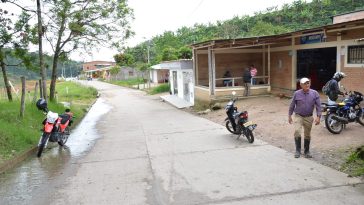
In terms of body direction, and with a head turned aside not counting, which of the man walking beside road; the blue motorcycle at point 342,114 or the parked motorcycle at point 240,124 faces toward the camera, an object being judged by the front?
the man walking beside road

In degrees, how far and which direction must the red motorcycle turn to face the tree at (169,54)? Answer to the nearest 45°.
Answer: approximately 180°

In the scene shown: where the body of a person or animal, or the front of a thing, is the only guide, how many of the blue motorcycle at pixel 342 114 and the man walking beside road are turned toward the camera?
1

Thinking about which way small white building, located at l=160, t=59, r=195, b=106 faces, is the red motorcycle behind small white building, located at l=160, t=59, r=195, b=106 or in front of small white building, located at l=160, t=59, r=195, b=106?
in front

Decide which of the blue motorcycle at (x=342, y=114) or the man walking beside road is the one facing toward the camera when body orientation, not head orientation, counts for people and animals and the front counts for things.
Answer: the man walking beside road

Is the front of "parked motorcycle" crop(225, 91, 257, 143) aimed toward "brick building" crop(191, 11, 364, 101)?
no

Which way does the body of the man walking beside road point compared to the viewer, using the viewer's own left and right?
facing the viewer

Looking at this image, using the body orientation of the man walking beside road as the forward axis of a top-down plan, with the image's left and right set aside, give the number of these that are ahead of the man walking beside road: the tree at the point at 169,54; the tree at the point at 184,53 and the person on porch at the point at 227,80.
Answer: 0

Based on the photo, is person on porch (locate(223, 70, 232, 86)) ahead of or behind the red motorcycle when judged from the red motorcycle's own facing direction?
behind

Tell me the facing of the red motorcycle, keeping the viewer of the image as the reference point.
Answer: facing the viewer and to the left of the viewer

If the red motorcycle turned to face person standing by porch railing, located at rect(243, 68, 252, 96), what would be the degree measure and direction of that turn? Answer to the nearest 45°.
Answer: approximately 180°

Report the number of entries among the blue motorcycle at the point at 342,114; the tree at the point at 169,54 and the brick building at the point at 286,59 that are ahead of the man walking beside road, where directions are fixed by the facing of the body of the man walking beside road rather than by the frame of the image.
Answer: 0
